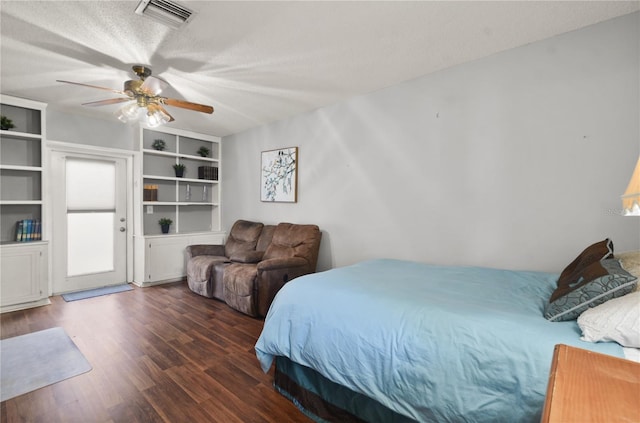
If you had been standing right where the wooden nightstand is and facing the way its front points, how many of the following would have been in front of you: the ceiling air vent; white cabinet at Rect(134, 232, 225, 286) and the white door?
3

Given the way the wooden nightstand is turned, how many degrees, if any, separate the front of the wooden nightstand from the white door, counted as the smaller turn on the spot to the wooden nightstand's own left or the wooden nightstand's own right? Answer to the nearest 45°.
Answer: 0° — it already faces it

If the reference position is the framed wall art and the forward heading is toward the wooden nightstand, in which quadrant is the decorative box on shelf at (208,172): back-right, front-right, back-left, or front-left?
back-right

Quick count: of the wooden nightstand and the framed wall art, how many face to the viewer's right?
0

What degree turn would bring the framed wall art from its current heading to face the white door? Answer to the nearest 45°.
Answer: approximately 45° to its right

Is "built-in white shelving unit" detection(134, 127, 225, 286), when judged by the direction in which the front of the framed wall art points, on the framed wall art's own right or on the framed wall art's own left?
on the framed wall art's own right

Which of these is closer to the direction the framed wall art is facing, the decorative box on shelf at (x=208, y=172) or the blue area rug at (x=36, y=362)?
the blue area rug

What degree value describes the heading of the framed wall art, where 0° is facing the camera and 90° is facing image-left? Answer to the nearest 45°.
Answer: approximately 45°

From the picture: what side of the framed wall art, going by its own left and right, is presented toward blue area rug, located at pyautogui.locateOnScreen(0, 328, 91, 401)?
front

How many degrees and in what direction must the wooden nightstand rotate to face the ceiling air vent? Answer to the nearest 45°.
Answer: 0° — it already faces it

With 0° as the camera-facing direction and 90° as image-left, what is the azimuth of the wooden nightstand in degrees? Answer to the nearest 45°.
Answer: approximately 90°
